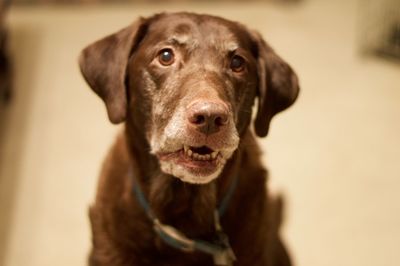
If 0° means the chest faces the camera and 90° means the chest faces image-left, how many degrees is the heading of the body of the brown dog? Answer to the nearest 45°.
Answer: approximately 0°
